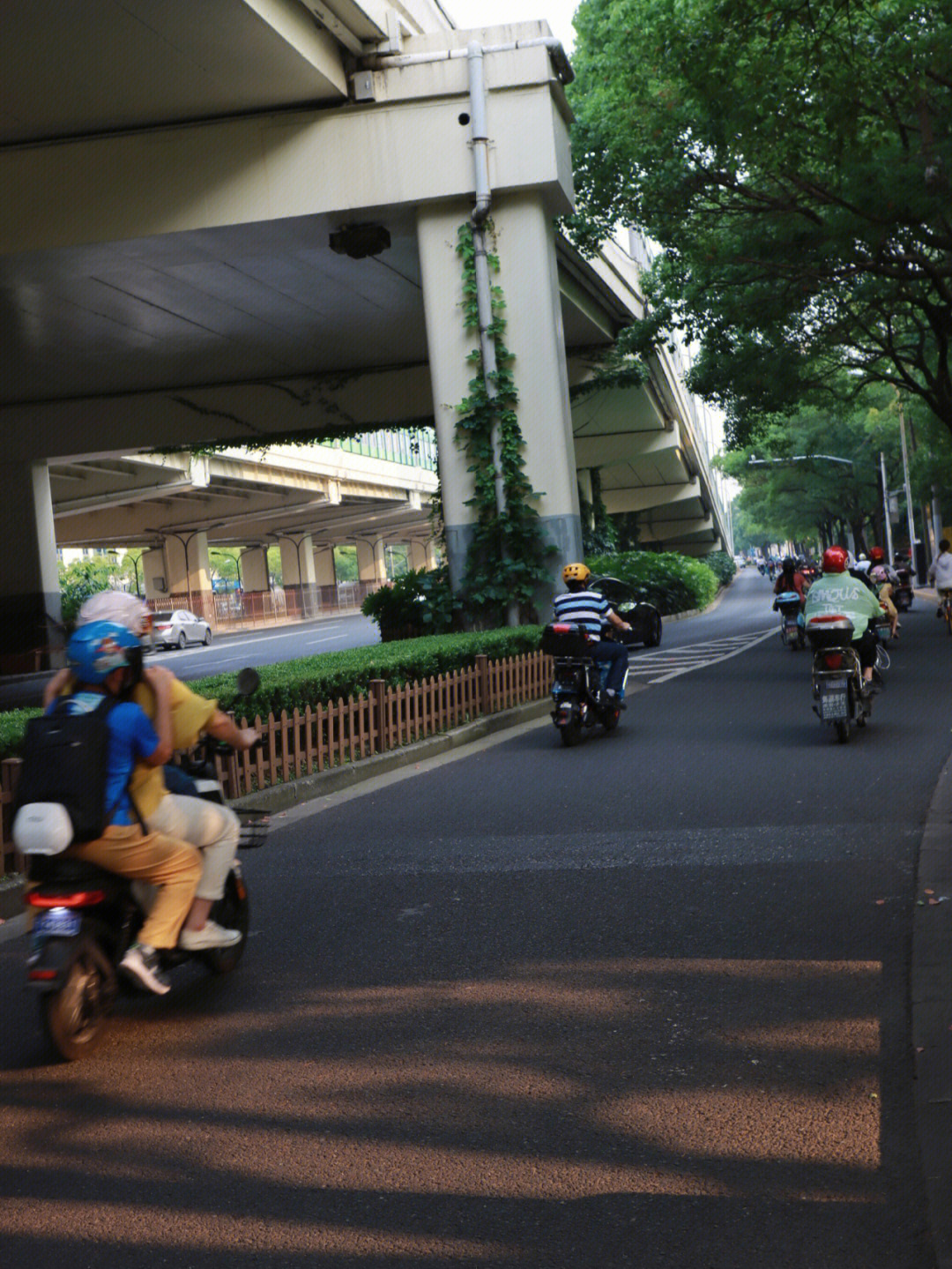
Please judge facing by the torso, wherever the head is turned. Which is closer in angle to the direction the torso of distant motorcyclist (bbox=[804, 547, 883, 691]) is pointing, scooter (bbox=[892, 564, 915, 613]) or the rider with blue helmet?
the scooter

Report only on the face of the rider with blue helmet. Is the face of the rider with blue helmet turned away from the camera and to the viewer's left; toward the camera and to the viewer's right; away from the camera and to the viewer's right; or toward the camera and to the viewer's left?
away from the camera and to the viewer's right

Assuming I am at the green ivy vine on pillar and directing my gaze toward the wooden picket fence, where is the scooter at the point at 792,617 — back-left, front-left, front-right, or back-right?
back-left

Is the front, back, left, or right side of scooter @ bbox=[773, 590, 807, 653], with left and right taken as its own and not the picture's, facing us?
back

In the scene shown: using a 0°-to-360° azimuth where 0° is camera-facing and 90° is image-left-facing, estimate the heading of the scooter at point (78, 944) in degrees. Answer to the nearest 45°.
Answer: approximately 225°

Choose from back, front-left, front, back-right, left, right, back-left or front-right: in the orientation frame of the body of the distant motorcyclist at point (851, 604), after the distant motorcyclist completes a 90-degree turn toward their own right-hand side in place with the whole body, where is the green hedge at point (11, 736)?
back-right

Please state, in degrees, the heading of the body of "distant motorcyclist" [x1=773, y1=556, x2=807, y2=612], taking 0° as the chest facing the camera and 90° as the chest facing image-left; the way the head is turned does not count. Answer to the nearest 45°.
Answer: approximately 180°

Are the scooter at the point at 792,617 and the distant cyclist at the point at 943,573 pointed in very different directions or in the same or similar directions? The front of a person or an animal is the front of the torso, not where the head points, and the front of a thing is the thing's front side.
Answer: same or similar directions

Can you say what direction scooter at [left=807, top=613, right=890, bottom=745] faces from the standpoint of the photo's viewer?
facing away from the viewer and to the right of the viewer

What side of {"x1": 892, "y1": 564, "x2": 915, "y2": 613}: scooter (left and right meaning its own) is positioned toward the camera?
back

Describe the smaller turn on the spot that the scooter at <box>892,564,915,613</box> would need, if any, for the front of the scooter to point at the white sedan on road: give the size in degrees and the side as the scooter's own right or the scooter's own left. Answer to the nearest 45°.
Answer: approximately 90° to the scooter's own left

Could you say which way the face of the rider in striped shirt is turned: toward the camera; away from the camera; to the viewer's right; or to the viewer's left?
away from the camera

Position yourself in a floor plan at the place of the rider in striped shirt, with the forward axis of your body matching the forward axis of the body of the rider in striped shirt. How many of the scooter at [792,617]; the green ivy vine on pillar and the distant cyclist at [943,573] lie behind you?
0

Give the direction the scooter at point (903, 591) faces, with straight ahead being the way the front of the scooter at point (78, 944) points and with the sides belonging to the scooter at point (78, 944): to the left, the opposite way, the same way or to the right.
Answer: the same way
